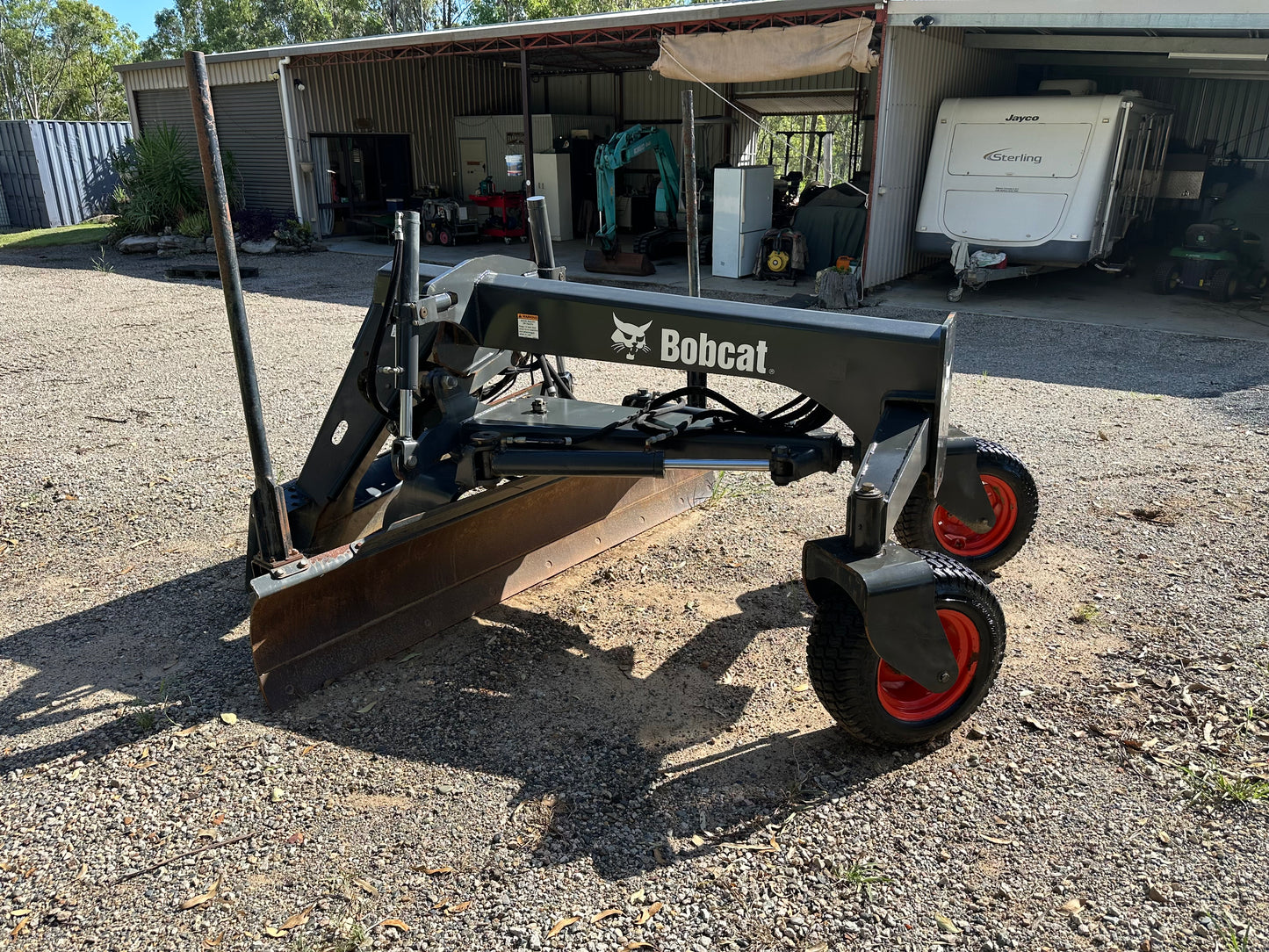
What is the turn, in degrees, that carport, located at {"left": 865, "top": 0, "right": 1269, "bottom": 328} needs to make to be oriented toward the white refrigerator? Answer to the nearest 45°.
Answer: approximately 90° to its right

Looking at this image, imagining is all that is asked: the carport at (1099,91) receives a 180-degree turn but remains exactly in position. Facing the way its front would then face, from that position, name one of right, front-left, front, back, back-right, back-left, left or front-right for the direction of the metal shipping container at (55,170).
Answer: left

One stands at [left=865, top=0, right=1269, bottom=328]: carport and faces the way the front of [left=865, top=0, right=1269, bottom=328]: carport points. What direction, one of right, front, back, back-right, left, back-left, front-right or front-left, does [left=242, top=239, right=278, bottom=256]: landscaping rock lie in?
right

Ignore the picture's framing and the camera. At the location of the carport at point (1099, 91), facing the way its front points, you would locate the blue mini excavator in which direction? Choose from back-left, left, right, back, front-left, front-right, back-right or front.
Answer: right

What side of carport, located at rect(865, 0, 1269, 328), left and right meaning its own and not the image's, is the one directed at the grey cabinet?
right

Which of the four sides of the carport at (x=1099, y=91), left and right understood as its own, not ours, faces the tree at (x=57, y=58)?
right

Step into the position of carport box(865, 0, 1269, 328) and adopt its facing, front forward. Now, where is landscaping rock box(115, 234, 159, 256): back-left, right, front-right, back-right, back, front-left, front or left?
right

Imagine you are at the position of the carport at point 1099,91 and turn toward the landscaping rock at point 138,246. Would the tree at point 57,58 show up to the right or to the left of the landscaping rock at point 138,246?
right

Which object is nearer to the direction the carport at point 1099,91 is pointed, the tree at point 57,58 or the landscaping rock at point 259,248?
the landscaping rock

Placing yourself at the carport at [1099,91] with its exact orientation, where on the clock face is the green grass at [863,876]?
The green grass is roughly at 12 o'clock from the carport.

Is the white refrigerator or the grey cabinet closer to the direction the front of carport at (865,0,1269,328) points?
the white refrigerator

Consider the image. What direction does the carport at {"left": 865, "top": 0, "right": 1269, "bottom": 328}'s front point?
toward the camera

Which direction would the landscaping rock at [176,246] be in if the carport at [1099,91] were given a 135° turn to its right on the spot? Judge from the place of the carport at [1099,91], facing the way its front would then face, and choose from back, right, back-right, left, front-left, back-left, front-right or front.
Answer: front-left

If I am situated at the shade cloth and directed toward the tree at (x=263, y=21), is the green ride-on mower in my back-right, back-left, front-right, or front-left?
back-right
